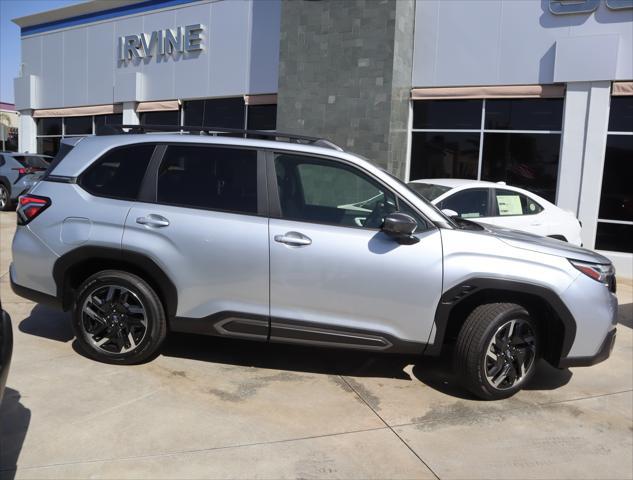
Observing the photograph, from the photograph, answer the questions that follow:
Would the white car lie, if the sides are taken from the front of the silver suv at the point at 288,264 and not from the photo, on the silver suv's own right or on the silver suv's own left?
on the silver suv's own left

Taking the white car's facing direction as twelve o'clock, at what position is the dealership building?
The dealership building is roughly at 4 o'clock from the white car.

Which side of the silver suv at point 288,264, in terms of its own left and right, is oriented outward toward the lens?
right

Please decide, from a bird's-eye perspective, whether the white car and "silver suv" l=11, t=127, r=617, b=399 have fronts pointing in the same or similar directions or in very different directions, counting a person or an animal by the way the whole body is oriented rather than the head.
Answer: very different directions

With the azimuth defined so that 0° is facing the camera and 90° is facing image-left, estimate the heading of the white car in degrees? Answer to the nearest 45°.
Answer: approximately 45°

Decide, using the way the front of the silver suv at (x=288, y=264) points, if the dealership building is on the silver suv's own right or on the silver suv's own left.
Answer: on the silver suv's own left

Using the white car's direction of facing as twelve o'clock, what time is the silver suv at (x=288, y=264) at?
The silver suv is roughly at 11 o'clock from the white car.

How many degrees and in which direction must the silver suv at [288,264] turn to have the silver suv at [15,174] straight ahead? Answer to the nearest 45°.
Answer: approximately 135° to its left

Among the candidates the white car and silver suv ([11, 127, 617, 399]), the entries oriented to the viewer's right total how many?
1
